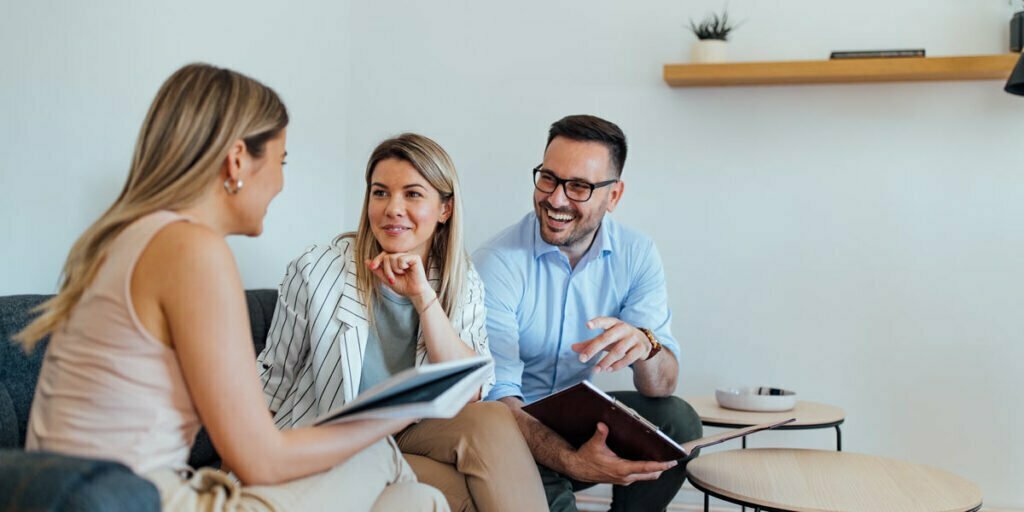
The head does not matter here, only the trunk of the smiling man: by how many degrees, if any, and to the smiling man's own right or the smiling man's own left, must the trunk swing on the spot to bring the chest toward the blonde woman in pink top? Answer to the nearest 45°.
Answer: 0° — they already face them

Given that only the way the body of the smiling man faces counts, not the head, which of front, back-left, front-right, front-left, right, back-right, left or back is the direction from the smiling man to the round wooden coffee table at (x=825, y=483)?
front-left

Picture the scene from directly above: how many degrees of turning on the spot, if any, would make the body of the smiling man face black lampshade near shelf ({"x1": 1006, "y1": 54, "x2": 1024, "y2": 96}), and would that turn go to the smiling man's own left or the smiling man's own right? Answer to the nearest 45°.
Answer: approximately 90° to the smiling man's own left

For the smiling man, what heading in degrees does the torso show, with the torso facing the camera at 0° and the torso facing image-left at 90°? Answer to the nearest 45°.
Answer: approximately 0°

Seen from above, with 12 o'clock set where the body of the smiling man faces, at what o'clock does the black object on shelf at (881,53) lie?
The black object on shelf is roughly at 8 o'clock from the smiling man.

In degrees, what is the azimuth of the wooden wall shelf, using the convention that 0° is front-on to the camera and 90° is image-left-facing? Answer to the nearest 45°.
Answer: approximately 0°

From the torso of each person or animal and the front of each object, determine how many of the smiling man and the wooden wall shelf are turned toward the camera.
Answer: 2

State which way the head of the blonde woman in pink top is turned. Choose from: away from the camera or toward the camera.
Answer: away from the camera

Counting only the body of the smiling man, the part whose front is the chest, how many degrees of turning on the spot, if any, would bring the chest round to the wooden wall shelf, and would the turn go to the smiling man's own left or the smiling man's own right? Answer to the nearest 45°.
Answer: approximately 135° to the smiling man's own left
